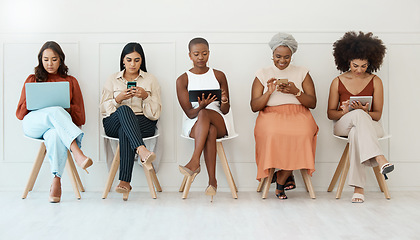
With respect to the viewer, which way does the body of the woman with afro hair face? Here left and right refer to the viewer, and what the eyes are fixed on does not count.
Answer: facing the viewer

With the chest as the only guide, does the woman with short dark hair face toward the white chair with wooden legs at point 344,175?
no

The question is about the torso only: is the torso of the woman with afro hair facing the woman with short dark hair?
no

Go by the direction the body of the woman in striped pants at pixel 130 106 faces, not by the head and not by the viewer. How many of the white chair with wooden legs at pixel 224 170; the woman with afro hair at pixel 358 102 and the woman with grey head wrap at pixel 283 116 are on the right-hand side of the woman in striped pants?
0

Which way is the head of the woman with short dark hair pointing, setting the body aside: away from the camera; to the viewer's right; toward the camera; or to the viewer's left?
toward the camera

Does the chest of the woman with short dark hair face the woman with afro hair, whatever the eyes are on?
no

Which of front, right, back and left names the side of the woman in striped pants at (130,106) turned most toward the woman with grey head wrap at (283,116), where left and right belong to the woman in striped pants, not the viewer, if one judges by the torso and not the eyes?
left

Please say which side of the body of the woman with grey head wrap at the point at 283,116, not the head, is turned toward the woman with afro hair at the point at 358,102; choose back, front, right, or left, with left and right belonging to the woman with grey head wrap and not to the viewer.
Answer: left

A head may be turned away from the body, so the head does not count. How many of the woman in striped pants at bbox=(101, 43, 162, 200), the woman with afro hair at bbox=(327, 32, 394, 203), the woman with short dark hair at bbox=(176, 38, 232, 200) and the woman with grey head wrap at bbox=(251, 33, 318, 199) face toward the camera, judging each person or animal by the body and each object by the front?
4

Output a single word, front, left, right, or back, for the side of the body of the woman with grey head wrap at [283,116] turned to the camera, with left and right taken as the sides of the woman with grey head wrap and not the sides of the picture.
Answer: front

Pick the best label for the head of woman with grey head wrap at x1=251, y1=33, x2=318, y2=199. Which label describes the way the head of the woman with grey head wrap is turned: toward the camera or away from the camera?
toward the camera

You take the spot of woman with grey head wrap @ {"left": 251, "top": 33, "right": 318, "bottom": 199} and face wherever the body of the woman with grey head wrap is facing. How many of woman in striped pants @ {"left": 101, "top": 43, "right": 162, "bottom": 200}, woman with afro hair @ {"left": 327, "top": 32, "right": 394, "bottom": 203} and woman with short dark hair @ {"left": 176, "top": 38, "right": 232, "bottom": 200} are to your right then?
2

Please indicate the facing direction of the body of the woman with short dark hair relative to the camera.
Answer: toward the camera

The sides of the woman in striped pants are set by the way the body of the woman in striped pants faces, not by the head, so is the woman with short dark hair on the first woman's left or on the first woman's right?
on the first woman's left

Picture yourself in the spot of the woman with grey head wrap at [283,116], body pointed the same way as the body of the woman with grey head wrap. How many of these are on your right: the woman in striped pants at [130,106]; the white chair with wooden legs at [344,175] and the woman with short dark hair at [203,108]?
2

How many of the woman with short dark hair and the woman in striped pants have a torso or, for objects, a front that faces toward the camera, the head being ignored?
2

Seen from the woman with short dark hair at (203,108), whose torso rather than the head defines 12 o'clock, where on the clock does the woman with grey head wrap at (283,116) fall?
The woman with grey head wrap is roughly at 9 o'clock from the woman with short dark hair.

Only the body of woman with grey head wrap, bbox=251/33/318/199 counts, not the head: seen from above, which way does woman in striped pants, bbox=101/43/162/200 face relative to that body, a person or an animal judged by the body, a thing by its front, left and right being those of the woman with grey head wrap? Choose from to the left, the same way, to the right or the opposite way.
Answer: the same way
